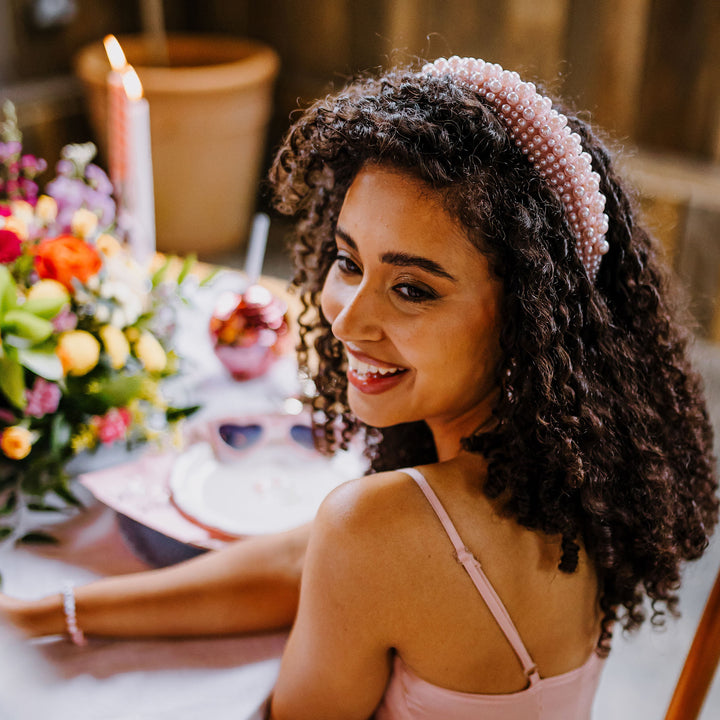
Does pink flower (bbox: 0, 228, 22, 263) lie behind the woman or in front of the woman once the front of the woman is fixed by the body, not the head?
in front

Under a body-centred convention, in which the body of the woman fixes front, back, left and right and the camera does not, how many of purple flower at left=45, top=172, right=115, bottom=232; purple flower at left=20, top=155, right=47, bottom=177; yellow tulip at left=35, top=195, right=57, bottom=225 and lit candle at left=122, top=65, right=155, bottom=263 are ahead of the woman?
4

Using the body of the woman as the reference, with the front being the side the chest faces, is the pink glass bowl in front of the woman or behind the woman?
in front

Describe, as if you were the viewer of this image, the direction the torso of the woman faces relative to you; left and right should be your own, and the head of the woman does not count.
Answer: facing away from the viewer and to the left of the viewer
